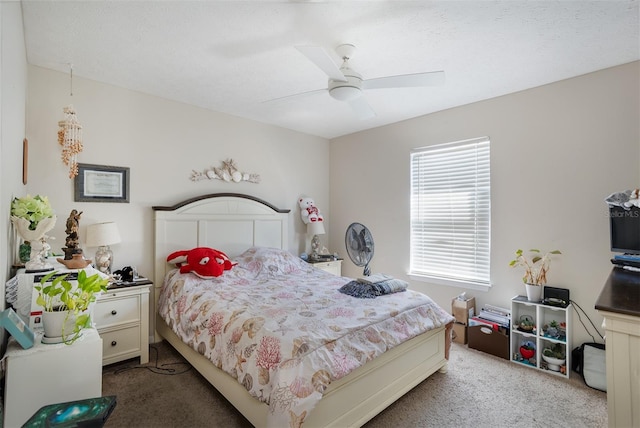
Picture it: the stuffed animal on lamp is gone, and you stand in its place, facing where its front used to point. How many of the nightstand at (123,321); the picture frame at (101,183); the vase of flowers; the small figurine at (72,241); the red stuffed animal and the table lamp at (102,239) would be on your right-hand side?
6

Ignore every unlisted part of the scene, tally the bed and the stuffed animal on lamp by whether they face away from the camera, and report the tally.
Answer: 0

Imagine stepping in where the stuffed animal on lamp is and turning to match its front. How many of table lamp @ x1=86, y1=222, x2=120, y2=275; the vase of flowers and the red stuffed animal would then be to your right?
3

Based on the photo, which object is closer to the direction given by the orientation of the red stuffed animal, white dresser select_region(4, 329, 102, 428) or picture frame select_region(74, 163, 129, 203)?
the white dresser

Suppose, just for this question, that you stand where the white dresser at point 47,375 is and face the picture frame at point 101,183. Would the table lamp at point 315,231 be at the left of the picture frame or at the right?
right

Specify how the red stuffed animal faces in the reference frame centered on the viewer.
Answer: facing the viewer and to the right of the viewer

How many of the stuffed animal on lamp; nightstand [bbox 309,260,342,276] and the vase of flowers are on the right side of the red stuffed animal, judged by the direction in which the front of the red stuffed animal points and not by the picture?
1

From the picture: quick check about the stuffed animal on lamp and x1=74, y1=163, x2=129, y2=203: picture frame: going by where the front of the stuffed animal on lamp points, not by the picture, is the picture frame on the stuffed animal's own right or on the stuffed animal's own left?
on the stuffed animal's own right

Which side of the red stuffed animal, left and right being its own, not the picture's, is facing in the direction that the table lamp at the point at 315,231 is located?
left

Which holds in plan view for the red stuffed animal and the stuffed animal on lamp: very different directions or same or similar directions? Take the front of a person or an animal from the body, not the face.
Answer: same or similar directions

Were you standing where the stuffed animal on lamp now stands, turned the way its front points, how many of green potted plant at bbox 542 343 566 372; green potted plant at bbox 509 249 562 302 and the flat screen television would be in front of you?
3

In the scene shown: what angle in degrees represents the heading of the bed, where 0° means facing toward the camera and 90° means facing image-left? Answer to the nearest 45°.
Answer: approximately 315°

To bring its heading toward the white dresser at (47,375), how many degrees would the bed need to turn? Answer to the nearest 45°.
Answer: approximately 90° to its right

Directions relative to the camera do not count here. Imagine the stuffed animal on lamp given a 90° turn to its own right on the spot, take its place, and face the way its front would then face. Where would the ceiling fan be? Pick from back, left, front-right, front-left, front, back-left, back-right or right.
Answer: front-left

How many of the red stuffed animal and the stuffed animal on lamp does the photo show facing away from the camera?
0
